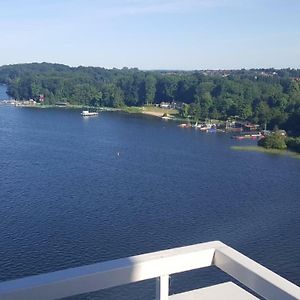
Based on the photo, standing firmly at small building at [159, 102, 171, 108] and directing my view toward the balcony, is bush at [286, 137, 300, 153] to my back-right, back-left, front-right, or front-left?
front-left

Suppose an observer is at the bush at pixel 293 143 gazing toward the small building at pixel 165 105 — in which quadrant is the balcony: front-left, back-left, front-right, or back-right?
back-left

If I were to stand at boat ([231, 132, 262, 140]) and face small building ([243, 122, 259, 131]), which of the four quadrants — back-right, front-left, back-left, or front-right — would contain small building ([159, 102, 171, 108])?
front-left
